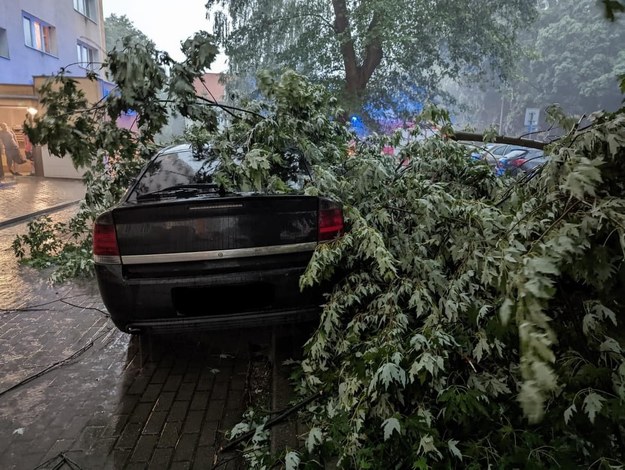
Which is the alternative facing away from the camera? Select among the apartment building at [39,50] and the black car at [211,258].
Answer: the black car

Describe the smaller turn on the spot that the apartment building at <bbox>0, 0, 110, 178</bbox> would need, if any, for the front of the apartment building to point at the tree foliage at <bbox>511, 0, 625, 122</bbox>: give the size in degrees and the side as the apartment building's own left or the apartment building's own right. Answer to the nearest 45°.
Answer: approximately 45° to the apartment building's own left

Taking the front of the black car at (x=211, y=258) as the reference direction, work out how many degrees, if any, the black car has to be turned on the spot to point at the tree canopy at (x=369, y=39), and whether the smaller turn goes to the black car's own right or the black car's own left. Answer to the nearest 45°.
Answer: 0° — it already faces it

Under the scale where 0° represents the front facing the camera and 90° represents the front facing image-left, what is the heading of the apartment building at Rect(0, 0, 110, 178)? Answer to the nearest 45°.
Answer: approximately 315°

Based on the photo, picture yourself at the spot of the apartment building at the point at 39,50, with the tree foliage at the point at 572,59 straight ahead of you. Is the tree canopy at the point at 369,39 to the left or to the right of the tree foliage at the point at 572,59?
right

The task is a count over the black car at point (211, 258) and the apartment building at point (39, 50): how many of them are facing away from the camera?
1

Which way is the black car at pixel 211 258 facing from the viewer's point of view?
away from the camera
